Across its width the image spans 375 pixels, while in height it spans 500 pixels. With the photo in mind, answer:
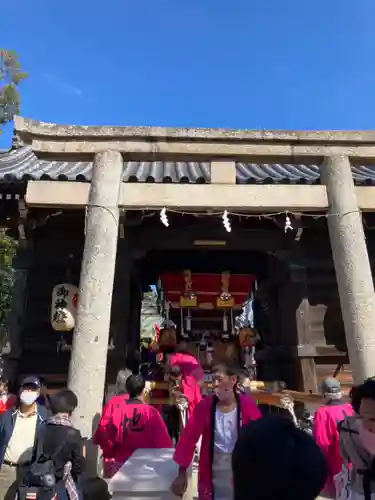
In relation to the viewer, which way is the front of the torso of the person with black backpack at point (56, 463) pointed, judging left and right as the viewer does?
facing away from the viewer and to the right of the viewer

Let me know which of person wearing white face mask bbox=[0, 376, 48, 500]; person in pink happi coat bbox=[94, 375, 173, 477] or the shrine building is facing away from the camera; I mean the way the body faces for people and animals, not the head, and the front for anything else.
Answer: the person in pink happi coat

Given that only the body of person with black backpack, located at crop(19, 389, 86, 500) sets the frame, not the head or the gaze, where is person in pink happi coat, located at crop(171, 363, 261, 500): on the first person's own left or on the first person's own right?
on the first person's own right

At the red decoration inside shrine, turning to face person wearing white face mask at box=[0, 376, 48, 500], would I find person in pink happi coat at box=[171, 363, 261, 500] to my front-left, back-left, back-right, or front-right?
front-left

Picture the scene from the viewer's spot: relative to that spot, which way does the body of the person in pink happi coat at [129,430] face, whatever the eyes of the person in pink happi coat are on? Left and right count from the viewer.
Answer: facing away from the viewer

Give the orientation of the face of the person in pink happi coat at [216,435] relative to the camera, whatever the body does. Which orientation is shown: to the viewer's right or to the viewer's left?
to the viewer's left

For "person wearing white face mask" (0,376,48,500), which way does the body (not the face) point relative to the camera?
toward the camera

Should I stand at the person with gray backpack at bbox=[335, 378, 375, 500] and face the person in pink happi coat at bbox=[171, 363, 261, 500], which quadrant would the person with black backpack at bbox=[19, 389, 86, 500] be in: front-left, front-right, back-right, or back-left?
front-left

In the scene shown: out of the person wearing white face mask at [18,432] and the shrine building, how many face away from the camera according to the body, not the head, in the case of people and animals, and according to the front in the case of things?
0

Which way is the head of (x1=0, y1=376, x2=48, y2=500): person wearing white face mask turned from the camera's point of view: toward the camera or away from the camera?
toward the camera

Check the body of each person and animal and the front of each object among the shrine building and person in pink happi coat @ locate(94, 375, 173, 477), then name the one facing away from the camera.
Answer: the person in pink happi coat

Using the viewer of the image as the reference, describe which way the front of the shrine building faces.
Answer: facing the viewer

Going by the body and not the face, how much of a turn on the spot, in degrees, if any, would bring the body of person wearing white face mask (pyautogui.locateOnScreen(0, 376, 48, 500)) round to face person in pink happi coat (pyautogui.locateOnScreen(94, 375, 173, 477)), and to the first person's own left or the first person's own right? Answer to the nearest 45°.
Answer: approximately 90° to the first person's own left
